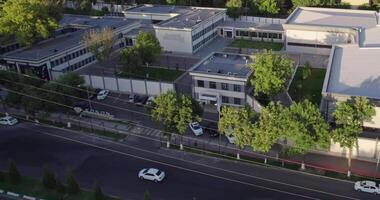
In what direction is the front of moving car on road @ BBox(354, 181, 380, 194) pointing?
to the viewer's left

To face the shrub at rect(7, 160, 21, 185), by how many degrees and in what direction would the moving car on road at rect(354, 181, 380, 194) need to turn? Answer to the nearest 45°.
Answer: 0° — it already faces it

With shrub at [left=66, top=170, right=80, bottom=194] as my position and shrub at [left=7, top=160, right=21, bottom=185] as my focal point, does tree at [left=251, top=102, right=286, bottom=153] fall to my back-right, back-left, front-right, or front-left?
back-right
